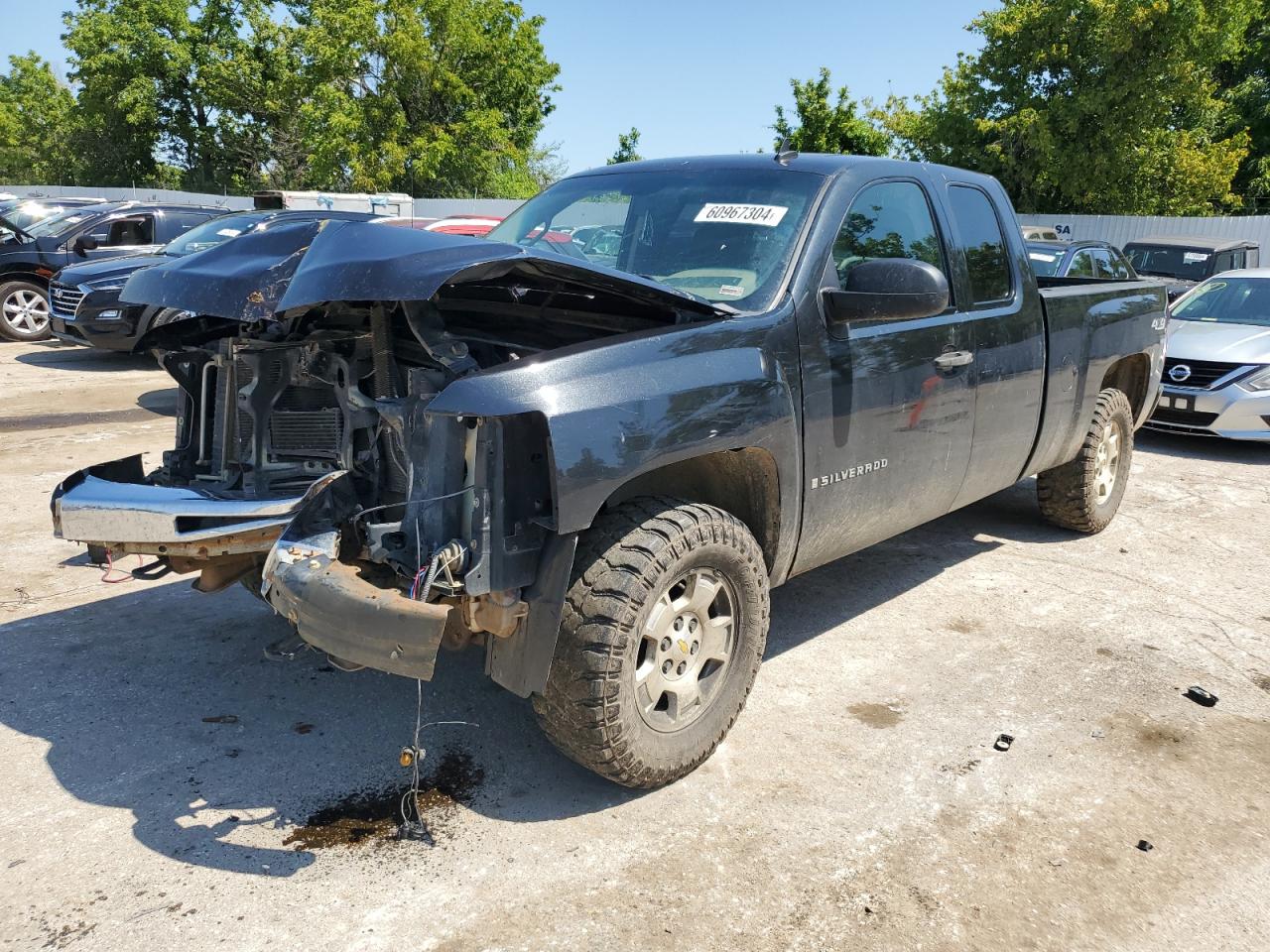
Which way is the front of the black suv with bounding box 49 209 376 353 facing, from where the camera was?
facing the viewer and to the left of the viewer

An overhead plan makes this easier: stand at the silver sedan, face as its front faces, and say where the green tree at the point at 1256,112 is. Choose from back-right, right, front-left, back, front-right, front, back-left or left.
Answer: back-right

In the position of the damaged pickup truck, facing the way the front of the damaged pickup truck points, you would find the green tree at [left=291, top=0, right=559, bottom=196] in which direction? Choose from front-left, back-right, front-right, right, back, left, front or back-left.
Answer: back-right

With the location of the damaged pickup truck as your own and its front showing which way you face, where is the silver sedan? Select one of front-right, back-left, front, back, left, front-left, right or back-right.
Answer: back

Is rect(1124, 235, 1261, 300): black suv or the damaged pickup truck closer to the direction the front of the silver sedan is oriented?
the damaged pickup truck

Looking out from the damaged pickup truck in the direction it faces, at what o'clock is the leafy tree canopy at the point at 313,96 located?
The leafy tree canopy is roughly at 4 o'clock from the damaged pickup truck.

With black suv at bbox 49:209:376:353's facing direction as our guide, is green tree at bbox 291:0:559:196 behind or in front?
behind

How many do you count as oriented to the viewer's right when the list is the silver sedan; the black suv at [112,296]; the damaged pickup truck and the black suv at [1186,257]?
0

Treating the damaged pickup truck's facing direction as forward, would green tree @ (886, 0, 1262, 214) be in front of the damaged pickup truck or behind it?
behind

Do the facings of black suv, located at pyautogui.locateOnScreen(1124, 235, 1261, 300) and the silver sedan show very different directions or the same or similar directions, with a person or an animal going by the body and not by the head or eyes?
same or similar directions

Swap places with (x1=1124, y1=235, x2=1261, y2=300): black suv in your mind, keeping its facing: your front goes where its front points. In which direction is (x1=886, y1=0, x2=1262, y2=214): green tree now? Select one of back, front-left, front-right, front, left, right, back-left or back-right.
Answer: back-right

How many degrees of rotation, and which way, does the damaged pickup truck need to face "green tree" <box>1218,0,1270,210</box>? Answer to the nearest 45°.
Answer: approximately 180°

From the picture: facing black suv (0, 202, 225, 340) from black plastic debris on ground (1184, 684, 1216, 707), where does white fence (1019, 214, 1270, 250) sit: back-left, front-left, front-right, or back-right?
front-right
